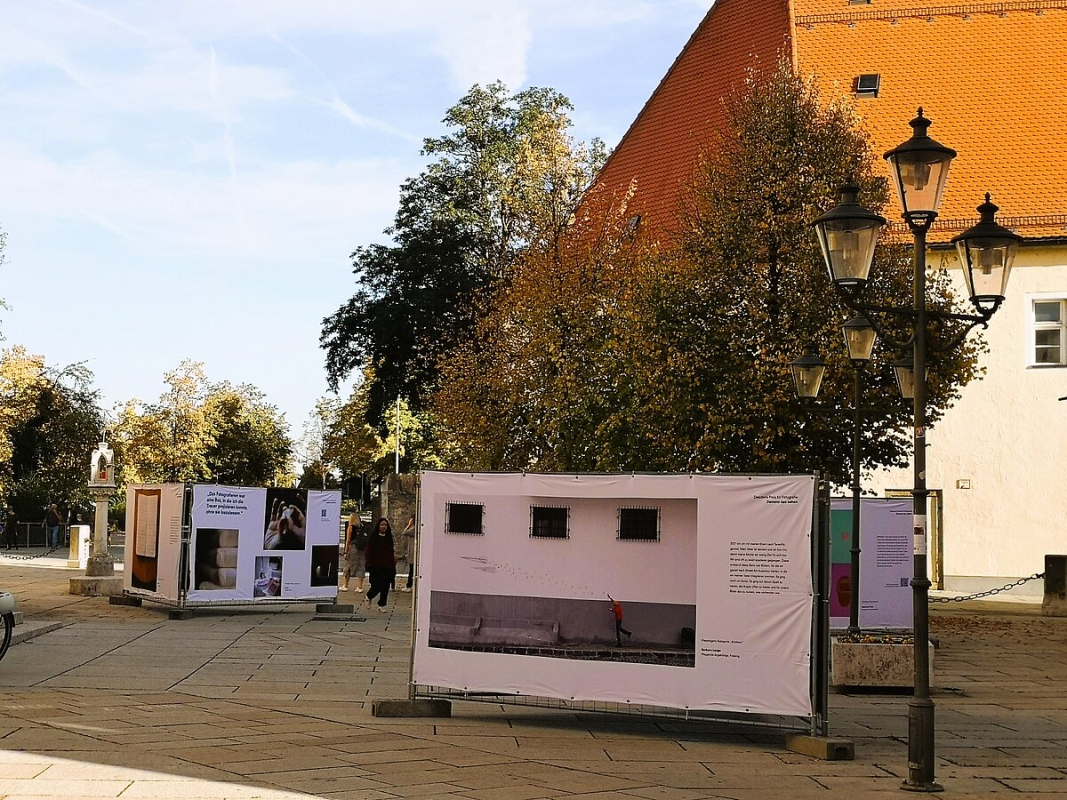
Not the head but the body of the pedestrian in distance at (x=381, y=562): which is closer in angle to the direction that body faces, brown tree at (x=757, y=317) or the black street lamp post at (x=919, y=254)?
the black street lamp post

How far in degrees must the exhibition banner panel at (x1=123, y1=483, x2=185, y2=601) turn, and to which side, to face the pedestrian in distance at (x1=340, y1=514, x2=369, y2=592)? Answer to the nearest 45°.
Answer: approximately 180°

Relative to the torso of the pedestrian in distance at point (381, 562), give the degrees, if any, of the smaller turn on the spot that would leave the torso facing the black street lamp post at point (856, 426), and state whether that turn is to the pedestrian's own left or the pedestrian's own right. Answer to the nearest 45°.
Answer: approximately 45° to the pedestrian's own left

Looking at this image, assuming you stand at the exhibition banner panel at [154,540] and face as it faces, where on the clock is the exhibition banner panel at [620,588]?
the exhibition banner panel at [620,588] is roughly at 10 o'clock from the exhibition banner panel at [154,540].

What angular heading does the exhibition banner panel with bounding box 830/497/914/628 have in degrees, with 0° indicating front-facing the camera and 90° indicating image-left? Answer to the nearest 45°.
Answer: approximately 0°

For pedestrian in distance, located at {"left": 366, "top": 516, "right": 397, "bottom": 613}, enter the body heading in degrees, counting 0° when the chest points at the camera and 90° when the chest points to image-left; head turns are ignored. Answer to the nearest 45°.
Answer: approximately 0°

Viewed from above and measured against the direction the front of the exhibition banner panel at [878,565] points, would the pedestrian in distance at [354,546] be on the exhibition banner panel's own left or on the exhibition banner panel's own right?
on the exhibition banner panel's own right

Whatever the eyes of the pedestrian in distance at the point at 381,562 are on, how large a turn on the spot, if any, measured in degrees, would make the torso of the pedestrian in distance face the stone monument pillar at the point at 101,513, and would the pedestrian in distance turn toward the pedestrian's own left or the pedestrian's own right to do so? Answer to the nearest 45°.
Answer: approximately 135° to the pedestrian's own right

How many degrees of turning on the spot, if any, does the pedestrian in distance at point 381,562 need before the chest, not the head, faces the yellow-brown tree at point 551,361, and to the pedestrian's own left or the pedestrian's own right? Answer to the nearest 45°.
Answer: approximately 135° to the pedestrian's own left

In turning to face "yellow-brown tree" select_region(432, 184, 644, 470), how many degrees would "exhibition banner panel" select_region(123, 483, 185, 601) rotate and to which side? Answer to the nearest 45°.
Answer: approximately 180°
